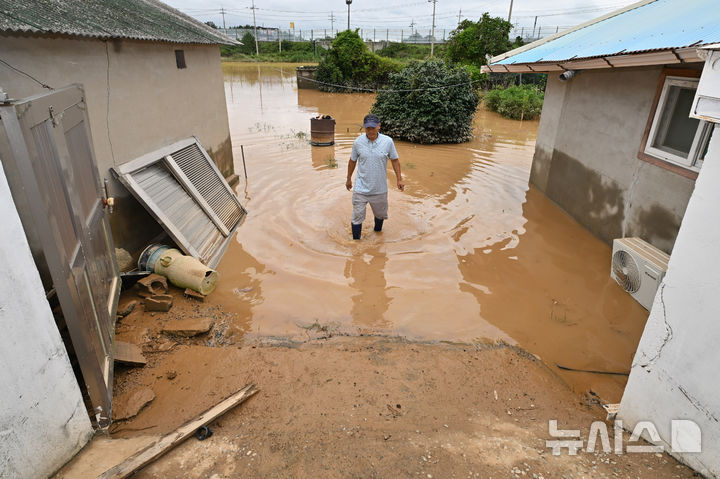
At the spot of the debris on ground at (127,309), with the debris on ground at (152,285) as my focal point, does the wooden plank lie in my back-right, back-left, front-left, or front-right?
back-right

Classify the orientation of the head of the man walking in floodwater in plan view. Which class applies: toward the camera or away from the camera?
toward the camera

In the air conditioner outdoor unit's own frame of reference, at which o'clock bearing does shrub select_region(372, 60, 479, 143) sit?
The shrub is roughly at 3 o'clock from the air conditioner outdoor unit.

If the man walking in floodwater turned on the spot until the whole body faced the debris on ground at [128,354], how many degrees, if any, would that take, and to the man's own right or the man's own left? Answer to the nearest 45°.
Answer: approximately 45° to the man's own right

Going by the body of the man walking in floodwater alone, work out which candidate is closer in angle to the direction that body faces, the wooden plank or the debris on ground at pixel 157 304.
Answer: the wooden plank

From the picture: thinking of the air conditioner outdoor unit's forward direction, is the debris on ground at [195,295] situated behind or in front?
in front

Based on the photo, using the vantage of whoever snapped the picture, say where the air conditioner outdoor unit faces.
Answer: facing the viewer and to the left of the viewer

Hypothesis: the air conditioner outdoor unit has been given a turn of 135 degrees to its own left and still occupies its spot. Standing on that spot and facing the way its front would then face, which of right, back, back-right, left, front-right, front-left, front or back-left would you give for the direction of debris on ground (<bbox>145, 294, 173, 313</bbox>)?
back-right

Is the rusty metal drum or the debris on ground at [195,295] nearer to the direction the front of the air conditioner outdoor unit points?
the debris on ground

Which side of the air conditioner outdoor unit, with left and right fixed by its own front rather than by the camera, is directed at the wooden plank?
front

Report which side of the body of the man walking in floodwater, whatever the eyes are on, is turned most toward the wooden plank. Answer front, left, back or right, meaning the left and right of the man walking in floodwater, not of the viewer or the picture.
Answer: front

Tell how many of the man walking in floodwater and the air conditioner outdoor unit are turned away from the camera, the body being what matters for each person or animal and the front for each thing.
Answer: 0

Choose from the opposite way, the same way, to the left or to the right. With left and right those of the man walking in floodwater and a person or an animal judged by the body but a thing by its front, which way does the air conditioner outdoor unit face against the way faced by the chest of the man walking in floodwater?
to the right

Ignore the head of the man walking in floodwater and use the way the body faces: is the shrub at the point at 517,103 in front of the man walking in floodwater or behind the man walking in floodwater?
behind

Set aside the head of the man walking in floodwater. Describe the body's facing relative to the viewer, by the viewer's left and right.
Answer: facing the viewer

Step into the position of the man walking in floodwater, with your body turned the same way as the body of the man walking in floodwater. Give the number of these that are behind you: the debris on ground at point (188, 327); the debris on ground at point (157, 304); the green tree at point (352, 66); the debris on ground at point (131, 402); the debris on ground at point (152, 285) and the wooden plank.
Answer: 1

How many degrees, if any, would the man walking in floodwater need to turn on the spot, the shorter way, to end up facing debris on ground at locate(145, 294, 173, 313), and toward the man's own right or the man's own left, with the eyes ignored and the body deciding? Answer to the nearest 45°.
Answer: approximately 45° to the man's own right

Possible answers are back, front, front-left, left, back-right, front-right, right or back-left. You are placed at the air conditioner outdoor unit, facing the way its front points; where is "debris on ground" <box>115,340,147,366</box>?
front
